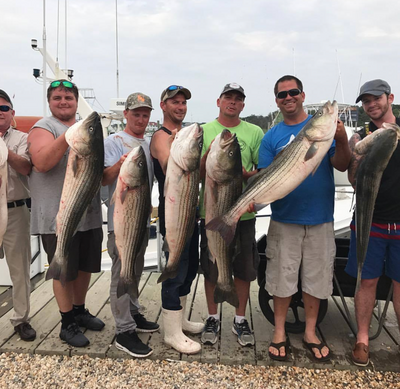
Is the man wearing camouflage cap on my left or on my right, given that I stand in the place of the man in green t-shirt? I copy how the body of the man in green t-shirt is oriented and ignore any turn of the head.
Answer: on my right

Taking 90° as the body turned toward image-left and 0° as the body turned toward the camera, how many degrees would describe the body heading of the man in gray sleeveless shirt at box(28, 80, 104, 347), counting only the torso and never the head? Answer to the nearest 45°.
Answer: approximately 315°

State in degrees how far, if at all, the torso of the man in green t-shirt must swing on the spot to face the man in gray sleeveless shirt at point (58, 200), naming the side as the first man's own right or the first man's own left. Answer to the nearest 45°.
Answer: approximately 90° to the first man's own right

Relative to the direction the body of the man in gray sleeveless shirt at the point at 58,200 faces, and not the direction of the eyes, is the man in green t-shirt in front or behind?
in front

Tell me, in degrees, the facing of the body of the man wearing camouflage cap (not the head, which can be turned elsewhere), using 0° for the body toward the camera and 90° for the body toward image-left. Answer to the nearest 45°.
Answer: approximately 315°

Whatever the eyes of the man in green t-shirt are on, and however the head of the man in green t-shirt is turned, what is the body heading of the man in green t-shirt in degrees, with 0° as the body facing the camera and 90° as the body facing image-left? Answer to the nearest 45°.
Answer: approximately 0°
